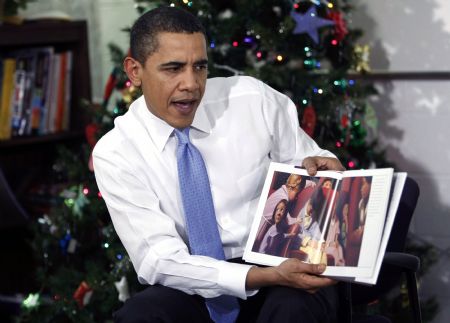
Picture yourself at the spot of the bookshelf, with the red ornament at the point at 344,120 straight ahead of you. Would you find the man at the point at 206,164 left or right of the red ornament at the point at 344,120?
right

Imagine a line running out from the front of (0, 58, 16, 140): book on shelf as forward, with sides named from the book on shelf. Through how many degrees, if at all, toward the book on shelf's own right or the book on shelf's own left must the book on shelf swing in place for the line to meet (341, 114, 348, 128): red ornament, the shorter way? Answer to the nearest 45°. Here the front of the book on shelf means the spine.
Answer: approximately 45° to the book on shelf's own left

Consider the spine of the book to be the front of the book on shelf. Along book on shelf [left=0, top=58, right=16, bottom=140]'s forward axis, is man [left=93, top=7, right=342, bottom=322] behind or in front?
in front

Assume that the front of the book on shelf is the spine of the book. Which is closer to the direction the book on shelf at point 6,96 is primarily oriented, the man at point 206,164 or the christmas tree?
the man
